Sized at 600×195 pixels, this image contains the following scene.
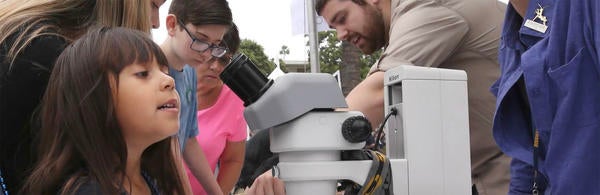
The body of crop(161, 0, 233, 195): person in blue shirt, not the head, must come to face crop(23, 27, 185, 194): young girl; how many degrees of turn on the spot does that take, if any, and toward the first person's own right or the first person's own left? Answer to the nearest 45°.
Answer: approximately 45° to the first person's own right

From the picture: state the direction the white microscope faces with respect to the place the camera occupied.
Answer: facing to the left of the viewer

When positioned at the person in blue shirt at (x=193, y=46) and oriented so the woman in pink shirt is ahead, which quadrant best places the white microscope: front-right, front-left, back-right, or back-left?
back-right

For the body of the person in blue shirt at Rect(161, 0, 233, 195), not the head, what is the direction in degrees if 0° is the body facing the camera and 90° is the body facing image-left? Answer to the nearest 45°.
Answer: approximately 315°

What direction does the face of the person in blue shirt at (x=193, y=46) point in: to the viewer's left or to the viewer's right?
to the viewer's right

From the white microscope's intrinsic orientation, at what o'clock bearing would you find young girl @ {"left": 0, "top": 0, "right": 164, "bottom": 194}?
The young girl is roughly at 12 o'clock from the white microscope.

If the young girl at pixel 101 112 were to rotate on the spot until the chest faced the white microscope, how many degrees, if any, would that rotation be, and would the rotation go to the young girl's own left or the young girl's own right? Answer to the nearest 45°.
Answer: approximately 45° to the young girl's own left
